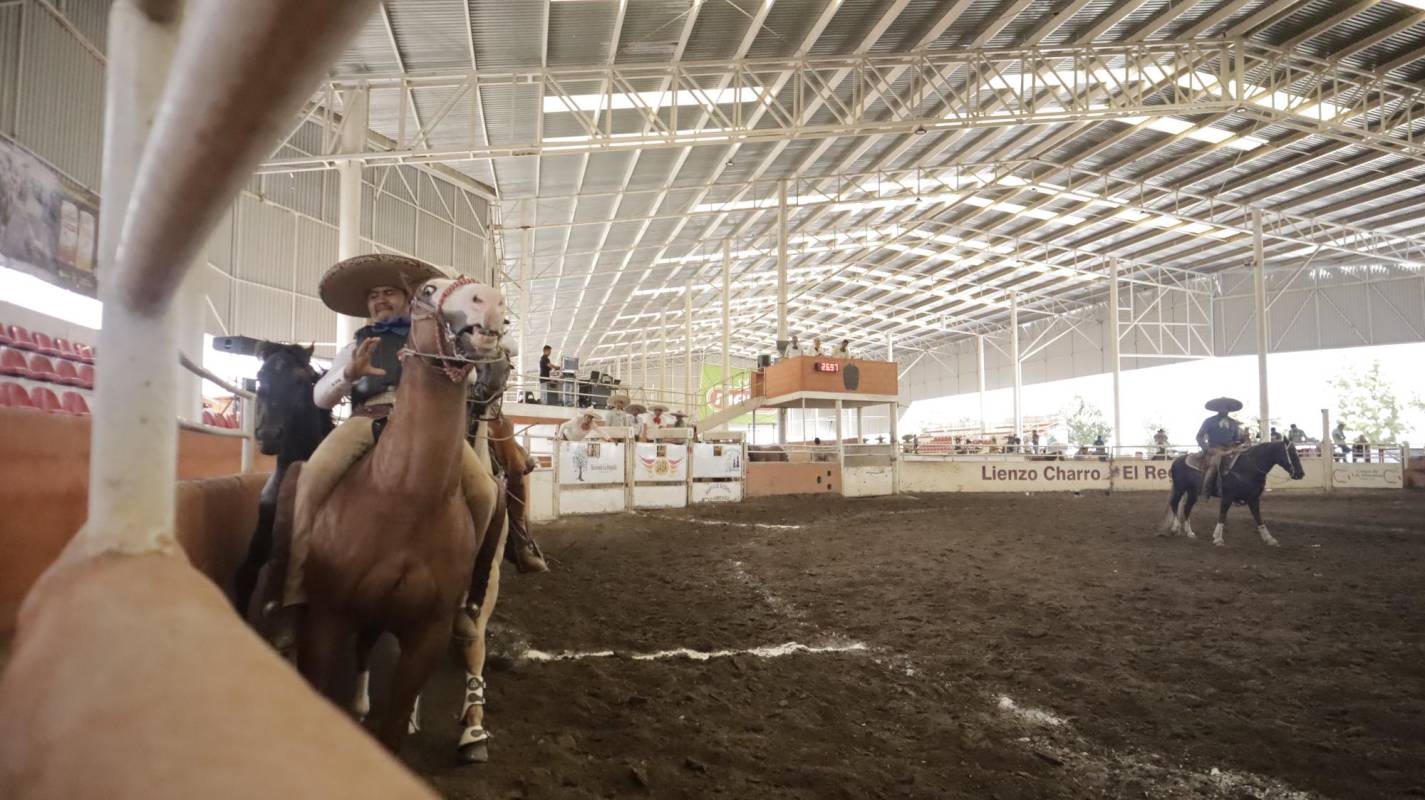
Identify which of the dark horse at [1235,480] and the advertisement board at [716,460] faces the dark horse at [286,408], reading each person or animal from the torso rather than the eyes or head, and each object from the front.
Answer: the advertisement board

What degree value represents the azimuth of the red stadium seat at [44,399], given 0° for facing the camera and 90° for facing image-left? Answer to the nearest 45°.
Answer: approximately 315°

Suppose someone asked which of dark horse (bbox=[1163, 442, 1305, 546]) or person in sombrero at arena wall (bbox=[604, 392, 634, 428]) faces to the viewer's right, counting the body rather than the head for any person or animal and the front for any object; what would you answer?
the dark horse

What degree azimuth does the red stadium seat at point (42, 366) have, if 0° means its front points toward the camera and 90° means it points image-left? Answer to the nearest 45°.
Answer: approximately 315°

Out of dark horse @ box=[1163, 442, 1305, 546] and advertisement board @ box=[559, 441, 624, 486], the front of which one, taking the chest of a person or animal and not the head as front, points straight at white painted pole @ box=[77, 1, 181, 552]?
the advertisement board

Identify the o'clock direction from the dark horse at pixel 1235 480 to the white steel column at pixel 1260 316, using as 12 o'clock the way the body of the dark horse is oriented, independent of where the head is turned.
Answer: The white steel column is roughly at 9 o'clock from the dark horse.

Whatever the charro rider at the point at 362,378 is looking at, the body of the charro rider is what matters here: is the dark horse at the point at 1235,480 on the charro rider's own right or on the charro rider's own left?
on the charro rider's own left

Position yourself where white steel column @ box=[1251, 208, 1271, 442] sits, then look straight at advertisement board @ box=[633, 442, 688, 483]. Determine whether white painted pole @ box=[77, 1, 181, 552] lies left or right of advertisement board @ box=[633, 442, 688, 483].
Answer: left

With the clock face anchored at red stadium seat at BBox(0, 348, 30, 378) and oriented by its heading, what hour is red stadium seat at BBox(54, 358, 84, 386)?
red stadium seat at BBox(54, 358, 84, 386) is roughly at 8 o'clock from red stadium seat at BBox(0, 348, 30, 378).
